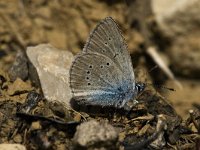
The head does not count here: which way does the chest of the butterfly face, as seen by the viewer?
to the viewer's right

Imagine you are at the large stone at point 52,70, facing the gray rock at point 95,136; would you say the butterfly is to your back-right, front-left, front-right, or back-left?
front-left

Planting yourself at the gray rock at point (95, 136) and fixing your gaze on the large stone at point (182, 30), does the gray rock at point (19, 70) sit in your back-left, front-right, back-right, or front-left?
front-left

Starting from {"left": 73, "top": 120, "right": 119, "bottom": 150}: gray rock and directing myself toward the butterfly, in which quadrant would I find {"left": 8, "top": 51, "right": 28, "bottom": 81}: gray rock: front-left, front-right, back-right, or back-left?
front-left

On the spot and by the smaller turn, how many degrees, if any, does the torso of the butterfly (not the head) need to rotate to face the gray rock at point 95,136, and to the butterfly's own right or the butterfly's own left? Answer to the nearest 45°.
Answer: approximately 90° to the butterfly's own right

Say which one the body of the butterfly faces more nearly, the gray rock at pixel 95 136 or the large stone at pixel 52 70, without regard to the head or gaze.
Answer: the gray rock

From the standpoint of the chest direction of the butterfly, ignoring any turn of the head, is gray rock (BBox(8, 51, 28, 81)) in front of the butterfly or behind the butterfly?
behind

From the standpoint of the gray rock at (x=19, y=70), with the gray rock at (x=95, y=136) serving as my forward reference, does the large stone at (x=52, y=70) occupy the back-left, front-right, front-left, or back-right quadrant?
front-left

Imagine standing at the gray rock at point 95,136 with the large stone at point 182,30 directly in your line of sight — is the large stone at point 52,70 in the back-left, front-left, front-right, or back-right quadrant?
front-left
